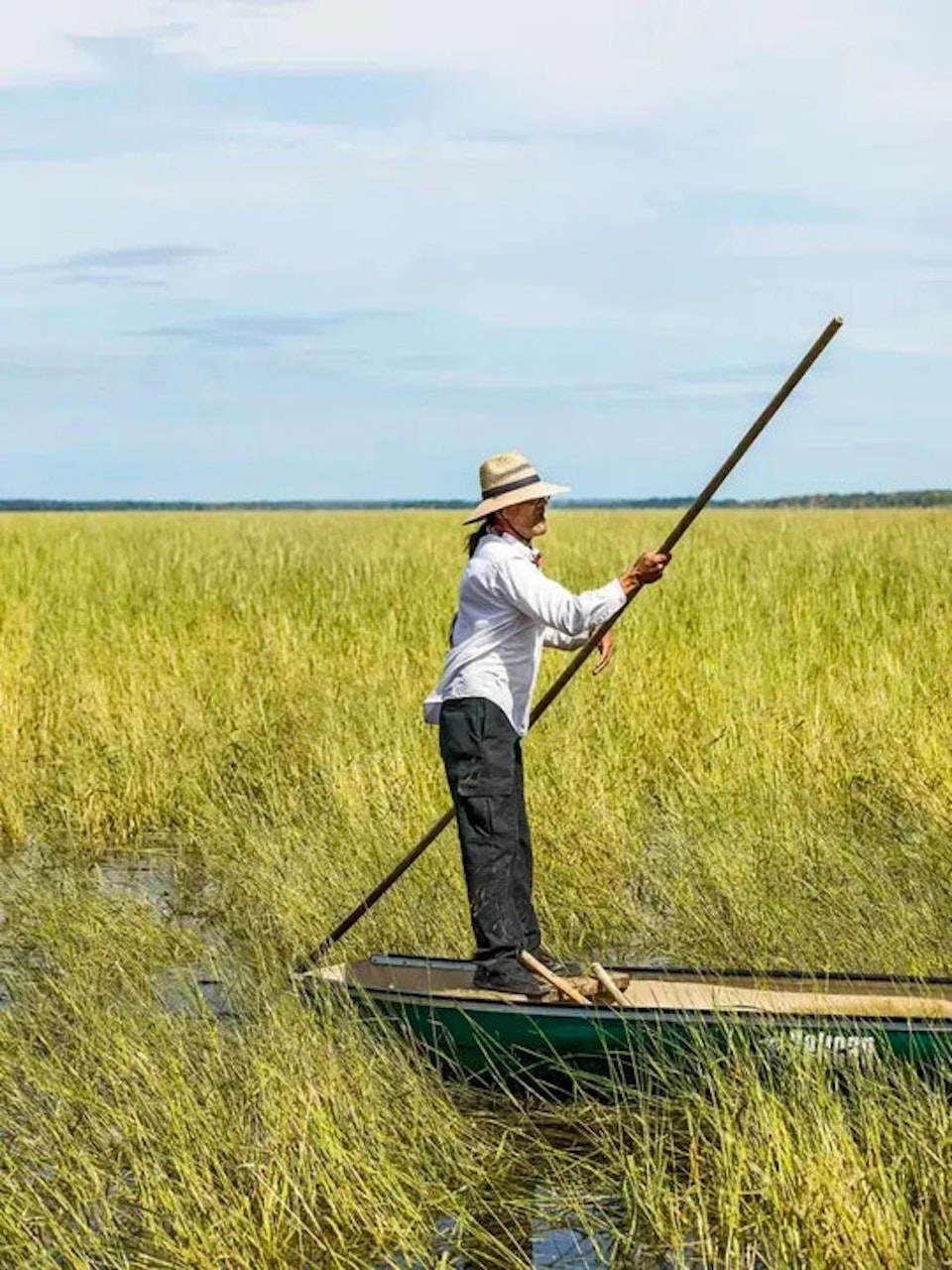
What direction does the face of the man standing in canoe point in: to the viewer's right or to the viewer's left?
to the viewer's right

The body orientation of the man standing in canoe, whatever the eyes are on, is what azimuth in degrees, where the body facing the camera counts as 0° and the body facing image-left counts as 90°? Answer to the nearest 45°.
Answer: approximately 270°
